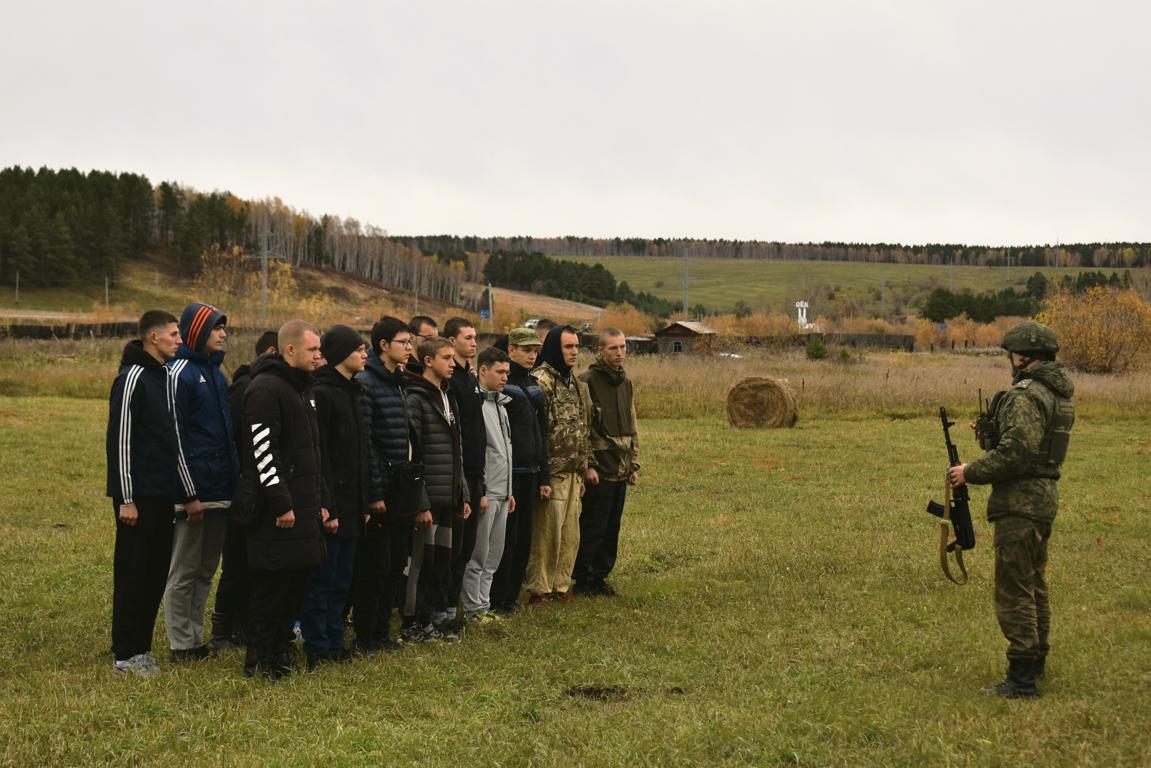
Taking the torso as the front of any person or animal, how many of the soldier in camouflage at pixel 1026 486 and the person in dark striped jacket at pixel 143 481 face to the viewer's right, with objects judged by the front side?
1

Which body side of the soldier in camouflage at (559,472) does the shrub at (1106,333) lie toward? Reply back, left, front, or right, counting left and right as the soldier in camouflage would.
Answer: left

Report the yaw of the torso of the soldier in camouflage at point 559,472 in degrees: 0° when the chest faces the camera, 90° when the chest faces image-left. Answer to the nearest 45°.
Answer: approximately 315°

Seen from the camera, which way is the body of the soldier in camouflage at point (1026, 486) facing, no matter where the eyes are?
to the viewer's left

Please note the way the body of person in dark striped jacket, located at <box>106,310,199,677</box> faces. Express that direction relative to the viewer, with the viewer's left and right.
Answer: facing to the right of the viewer

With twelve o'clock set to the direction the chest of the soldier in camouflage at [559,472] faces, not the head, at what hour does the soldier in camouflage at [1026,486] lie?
the soldier in camouflage at [1026,486] is roughly at 12 o'clock from the soldier in camouflage at [559,472].

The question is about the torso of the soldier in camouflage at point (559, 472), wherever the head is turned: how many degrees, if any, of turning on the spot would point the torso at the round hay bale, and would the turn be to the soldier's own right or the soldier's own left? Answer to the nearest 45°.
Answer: approximately 135° to the soldier's own left

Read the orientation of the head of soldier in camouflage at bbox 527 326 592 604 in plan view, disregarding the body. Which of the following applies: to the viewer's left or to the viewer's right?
to the viewer's right

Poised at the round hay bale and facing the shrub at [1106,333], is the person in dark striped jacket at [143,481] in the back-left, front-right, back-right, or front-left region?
back-right
